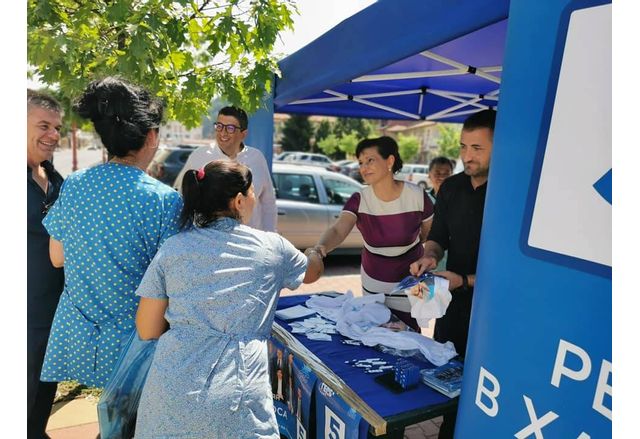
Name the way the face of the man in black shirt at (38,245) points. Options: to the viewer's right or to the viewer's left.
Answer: to the viewer's right

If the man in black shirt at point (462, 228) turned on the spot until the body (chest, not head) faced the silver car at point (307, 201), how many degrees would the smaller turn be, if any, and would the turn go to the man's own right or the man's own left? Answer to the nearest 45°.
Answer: approximately 90° to the man's own right

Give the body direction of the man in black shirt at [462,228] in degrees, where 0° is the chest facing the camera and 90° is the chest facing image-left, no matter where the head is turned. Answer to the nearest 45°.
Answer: approximately 45°

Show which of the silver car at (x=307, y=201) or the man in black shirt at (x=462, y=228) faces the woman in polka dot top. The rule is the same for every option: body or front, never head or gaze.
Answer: the man in black shirt

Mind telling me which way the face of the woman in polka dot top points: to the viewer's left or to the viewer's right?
to the viewer's right

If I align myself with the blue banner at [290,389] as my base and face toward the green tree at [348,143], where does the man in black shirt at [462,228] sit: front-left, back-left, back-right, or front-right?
front-right

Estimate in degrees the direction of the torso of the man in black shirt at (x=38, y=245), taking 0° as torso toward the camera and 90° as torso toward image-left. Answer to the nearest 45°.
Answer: approximately 315°

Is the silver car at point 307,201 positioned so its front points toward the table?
no

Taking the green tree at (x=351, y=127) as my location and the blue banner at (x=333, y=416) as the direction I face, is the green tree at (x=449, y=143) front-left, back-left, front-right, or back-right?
front-left

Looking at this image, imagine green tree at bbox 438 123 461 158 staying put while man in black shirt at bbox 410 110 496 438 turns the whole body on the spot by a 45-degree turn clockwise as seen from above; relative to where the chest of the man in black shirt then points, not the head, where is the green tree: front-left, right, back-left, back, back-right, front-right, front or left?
right

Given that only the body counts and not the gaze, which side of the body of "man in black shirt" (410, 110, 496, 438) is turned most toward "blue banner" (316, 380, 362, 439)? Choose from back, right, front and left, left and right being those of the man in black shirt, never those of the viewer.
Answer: front

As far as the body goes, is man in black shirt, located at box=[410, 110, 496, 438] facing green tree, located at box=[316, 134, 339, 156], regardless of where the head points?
no
